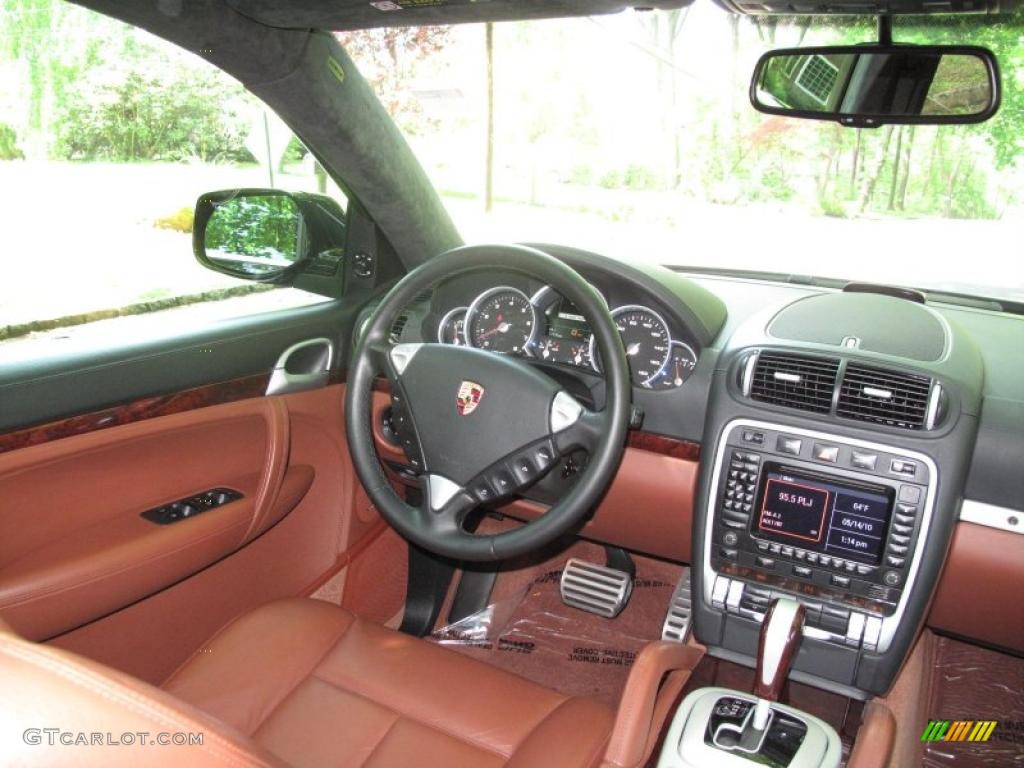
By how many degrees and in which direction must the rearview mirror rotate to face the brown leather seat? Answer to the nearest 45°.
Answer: approximately 45° to its right

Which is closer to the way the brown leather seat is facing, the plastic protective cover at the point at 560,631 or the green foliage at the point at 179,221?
the plastic protective cover

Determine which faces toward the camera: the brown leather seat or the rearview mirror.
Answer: the rearview mirror

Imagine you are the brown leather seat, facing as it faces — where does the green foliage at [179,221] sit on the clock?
The green foliage is roughly at 10 o'clock from the brown leather seat.

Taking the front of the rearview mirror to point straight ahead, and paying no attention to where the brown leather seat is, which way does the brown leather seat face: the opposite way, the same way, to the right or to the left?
the opposite way

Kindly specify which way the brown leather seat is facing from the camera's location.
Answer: facing away from the viewer and to the right of the viewer

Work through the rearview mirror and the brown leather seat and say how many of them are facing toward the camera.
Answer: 1

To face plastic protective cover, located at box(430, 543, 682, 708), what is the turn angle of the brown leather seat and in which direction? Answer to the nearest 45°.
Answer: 0° — it already faces it

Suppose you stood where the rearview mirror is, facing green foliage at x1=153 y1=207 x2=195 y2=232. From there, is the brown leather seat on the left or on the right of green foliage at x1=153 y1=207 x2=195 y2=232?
left

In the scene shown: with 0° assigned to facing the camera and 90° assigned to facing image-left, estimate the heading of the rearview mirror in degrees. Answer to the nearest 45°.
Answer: approximately 0°

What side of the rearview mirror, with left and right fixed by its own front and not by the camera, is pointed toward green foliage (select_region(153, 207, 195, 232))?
right

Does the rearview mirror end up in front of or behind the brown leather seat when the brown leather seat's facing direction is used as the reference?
in front
